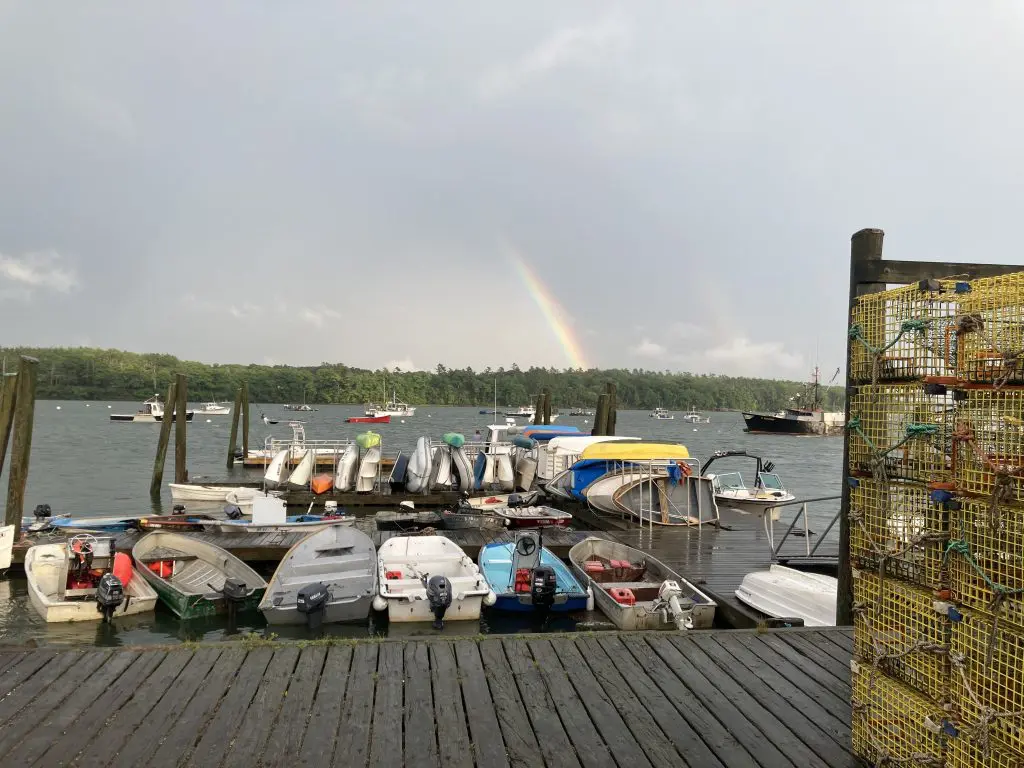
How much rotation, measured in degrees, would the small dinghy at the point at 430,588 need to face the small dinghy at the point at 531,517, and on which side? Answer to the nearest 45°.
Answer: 0° — it already faces it

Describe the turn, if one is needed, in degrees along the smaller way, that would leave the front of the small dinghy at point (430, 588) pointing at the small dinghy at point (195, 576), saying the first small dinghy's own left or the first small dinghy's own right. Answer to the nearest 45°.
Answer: approximately 45° to the first small dinghy's own left

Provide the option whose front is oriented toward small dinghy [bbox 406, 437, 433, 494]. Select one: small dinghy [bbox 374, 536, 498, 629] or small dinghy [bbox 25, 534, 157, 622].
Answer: small dinghy [bbox 374, 536, 498, 629]

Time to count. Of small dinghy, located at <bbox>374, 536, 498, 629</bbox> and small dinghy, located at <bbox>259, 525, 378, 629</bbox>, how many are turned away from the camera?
2

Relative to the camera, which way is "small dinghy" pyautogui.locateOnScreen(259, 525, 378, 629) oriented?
away from the camera

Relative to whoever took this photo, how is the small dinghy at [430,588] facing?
facing away from the viewer

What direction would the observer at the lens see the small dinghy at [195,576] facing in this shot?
facing away from the viewer and to the left of the viewer

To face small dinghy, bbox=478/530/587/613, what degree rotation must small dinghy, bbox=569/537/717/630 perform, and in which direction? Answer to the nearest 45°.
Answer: approximately 45° to its left
